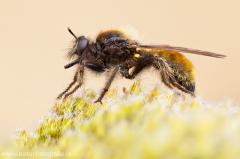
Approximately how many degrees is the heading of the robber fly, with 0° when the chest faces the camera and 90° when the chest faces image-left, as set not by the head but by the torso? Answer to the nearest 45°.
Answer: approximately 90°
